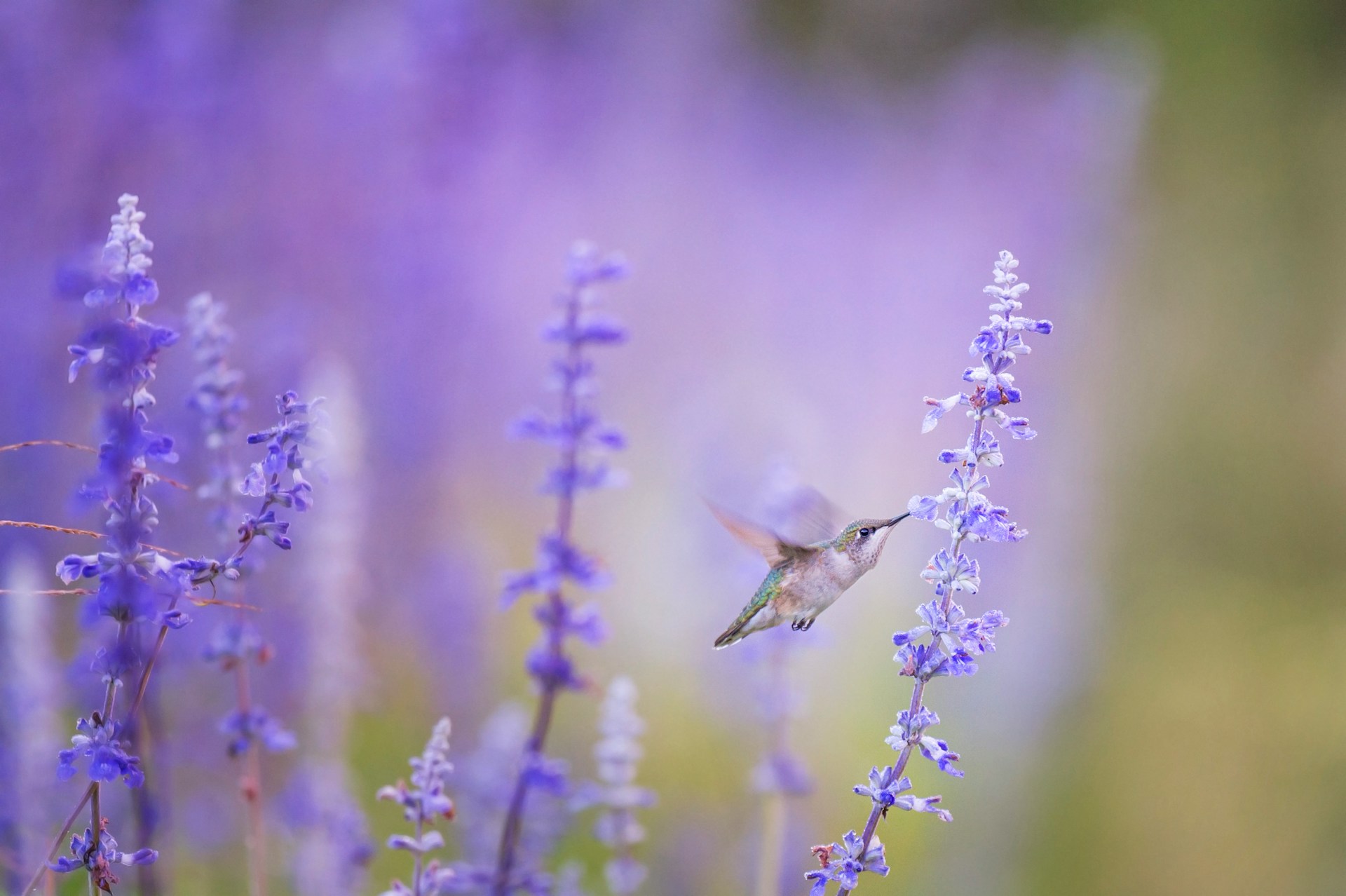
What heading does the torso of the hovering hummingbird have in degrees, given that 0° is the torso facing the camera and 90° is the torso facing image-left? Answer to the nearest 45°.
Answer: approximately 270°
